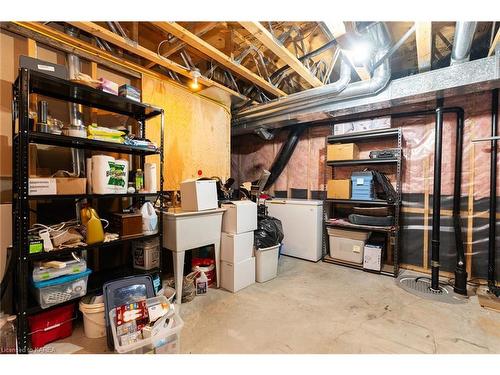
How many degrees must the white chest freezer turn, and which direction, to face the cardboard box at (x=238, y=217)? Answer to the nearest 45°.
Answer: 0° — it already faces it

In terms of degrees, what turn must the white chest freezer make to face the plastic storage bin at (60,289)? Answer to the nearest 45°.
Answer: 0° — it already faces it

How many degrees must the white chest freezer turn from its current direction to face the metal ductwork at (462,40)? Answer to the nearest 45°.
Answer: approximately 90° to its left

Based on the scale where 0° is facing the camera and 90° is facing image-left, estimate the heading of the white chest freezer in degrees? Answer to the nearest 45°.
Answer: approximately 45°

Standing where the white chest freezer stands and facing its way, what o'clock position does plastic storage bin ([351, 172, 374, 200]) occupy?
The plastic storage bin is roughly at 8 o'clock from the white chest freezer.

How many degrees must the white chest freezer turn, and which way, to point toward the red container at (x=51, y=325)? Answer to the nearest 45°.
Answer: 0° — it already faces it
